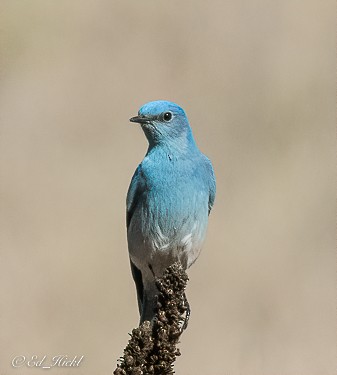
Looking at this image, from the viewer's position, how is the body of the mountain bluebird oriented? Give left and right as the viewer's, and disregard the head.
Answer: facing the viewer
